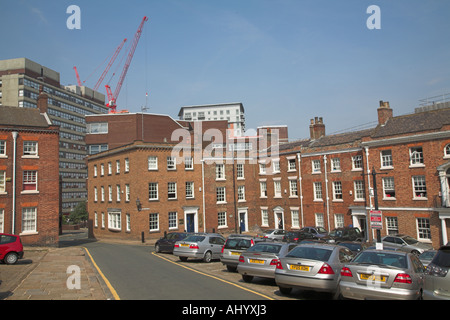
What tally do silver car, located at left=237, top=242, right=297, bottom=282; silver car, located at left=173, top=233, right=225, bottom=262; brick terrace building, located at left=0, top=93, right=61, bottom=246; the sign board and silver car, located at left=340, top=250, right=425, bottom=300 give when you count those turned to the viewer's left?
0

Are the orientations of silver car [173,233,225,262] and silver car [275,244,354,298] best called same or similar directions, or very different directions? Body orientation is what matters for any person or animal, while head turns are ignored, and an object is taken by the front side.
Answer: same or similar directions

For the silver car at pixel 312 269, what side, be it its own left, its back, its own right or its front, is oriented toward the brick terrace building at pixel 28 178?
left

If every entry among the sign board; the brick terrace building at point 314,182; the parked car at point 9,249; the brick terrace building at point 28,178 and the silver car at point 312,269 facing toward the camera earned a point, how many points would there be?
3

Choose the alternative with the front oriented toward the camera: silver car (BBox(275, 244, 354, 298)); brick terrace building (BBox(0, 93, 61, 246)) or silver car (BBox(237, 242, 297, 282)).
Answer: the brick terrace building

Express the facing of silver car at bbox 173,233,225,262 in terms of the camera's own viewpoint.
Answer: facing away from the viewer and to the right of the viewer

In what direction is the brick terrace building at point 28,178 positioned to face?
toward the camera

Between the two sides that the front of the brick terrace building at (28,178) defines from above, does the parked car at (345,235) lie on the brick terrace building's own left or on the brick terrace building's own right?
on the brick terrace building's own left

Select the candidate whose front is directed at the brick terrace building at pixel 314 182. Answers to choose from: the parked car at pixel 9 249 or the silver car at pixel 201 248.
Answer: the silver car

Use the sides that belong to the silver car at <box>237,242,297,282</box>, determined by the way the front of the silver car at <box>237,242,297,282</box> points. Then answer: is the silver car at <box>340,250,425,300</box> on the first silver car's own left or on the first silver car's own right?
on the first silver car's own right

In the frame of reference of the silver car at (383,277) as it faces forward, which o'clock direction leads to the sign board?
The sign board is roughly at 12 o'clock from the silver car.

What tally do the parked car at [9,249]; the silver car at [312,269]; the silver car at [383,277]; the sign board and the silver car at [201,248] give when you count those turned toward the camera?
1

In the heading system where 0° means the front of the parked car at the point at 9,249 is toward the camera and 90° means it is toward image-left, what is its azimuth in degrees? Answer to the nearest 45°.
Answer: approximately 90°

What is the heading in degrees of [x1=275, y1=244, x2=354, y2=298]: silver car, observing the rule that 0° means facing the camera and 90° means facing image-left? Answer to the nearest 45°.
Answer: approximately 225°

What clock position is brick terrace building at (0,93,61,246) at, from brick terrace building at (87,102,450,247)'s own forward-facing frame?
brick terrace building at (0,93,61,246) is roughly at 2 o'clock from brick terrace building at (87,102,450,247).

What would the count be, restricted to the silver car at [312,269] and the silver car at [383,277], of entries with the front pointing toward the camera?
0

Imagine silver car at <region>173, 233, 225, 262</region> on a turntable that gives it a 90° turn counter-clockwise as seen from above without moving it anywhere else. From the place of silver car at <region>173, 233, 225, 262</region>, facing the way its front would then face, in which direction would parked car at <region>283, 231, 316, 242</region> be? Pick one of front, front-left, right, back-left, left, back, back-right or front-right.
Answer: right

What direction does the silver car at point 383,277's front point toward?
away from the camera
